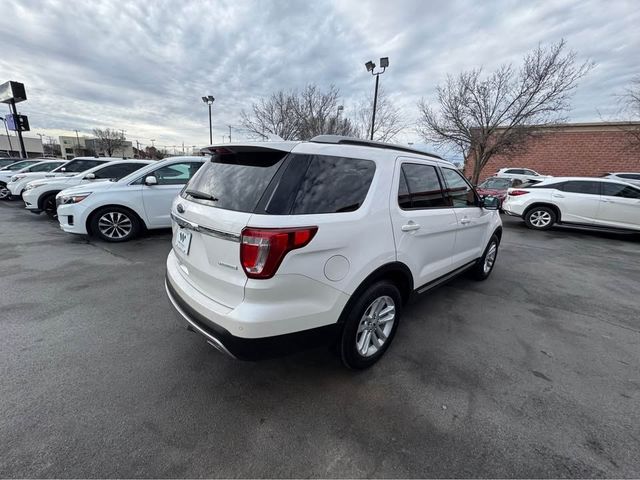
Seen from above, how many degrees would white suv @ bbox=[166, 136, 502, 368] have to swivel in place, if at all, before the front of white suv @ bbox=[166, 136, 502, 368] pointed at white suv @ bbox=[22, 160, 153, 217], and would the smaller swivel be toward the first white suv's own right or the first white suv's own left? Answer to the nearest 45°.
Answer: approximately 90° to the first white suv's own left

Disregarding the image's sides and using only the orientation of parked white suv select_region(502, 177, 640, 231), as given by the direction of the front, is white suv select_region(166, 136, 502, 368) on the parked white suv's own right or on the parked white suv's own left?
on the parked white suv's own right

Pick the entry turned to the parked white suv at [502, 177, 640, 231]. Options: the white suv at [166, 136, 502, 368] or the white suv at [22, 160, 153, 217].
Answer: the white suv at [166, 136, 502, 368]

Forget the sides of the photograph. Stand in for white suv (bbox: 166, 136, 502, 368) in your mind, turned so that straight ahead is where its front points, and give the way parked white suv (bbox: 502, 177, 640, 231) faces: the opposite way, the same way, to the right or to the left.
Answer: to the right

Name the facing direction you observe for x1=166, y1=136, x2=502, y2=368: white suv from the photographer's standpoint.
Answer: facing away from the viewer and to the right of the viewer

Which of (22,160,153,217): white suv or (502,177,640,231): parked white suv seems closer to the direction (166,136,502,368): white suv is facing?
the parked white suv

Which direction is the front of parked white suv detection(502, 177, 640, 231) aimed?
to the viewer's right

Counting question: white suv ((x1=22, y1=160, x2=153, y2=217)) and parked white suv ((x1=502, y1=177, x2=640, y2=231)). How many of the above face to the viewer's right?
1

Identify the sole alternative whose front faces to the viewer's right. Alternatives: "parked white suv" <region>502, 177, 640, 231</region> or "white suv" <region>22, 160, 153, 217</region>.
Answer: the parked white suv

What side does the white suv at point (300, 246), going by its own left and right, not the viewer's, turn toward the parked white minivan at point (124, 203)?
left

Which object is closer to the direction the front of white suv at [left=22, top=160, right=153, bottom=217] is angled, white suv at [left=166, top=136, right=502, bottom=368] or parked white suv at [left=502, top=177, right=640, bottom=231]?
the white suv at [left=166, top=136, right=502, bottom=368]
